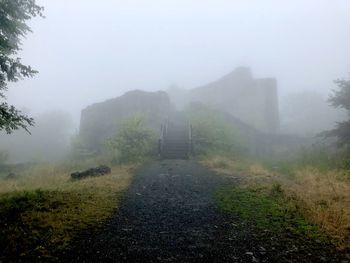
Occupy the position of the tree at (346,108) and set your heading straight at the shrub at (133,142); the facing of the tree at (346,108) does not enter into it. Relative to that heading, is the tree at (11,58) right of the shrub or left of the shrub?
left

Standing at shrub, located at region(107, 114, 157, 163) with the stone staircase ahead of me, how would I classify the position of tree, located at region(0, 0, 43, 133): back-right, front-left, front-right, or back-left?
back-right

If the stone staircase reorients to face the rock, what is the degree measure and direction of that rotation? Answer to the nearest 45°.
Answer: approximately 45° to its right

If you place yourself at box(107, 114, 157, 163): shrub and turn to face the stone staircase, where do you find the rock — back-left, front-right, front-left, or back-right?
back-right

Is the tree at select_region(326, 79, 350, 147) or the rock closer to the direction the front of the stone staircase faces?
the rock

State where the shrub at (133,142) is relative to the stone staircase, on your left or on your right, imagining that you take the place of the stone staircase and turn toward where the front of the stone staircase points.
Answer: on your right

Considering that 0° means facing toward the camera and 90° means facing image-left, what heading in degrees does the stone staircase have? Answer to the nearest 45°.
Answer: approximately 0°

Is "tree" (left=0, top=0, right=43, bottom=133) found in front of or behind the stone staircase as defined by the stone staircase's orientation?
in front

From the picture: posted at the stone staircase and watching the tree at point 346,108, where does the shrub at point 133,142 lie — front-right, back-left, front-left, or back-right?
back-right
